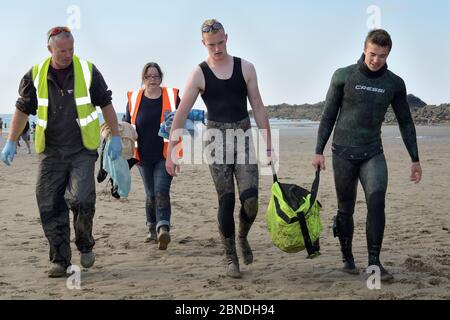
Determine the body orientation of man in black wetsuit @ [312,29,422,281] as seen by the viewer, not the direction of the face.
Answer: toward the camera

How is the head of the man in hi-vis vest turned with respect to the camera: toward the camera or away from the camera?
toward the camera

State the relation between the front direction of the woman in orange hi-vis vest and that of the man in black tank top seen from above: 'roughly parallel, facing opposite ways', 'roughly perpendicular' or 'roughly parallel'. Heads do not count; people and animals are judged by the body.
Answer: roughly parallel

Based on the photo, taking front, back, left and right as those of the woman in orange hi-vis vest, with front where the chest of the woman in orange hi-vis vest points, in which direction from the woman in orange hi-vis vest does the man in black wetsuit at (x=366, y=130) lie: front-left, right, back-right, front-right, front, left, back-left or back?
front-left

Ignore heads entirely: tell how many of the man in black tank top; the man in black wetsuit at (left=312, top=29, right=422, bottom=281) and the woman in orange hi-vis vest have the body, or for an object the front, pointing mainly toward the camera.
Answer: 3

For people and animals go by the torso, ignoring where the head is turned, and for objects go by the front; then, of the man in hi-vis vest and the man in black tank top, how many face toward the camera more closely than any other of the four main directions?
2

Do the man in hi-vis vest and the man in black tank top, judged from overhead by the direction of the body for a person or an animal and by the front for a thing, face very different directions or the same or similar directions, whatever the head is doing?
same or similar directions

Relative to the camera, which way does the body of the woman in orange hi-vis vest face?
toward the camera

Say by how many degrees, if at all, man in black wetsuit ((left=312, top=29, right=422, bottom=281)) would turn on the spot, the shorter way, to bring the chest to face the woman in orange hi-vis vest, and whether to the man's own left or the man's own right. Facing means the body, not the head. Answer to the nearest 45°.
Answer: approximately 90° to the man's own right

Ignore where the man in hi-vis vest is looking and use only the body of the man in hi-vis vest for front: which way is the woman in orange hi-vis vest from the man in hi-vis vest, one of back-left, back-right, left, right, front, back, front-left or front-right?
back-left

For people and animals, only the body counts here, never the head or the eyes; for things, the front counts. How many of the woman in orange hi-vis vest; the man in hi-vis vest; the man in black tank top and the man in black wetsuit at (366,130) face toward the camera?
4

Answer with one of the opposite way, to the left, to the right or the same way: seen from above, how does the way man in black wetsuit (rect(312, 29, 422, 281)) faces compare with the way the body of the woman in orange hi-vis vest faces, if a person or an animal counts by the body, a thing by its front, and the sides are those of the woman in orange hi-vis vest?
the same way

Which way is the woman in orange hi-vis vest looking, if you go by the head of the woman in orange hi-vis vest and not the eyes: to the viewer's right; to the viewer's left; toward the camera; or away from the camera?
toward the camera

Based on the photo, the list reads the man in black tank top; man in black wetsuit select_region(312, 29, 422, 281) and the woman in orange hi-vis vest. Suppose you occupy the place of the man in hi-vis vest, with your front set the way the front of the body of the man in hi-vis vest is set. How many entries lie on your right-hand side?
0

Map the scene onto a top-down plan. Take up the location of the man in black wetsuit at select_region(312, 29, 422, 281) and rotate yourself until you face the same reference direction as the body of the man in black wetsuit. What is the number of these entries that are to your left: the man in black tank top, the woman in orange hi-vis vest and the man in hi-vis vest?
0

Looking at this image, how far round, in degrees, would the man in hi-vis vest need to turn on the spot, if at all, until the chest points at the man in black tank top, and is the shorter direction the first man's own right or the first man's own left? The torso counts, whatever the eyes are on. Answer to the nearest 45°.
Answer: approximately 90° to the first man's own left

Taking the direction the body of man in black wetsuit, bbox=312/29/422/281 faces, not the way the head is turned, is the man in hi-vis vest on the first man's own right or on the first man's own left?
on the first man's own right

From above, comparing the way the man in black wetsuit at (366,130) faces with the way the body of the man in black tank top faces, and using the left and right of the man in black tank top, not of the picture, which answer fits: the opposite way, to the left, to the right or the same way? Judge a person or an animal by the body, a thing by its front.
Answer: the same way

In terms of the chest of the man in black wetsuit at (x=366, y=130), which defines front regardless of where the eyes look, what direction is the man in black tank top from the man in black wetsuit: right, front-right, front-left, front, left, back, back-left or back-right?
right

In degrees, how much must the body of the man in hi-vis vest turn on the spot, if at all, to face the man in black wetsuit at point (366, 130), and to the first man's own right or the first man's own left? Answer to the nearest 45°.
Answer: approximately 90° to the first man's own left
